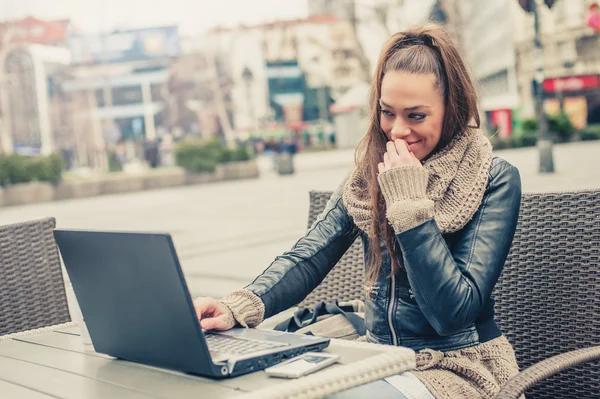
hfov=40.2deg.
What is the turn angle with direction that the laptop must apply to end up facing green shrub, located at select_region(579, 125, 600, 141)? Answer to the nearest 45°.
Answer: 0° — it already faces it

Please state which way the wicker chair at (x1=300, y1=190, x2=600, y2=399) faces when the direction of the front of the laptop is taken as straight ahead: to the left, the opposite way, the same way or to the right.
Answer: the opposite way

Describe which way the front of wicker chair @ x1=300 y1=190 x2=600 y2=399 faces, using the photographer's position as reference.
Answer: facing the viewer and to the left of the viewer

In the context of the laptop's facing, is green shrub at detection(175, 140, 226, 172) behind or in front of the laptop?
in front

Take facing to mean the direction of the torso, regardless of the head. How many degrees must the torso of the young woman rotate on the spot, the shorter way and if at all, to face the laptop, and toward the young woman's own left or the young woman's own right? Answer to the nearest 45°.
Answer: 0° — they already face it

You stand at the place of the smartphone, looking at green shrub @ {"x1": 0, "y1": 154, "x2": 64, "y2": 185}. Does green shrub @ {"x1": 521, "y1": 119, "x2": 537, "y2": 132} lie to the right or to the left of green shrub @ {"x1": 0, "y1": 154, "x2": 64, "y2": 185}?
right

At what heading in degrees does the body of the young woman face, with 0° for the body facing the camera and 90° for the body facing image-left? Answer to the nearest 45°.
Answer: approximately 45°

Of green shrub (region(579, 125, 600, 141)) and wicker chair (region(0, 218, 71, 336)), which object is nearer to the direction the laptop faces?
the green shrub

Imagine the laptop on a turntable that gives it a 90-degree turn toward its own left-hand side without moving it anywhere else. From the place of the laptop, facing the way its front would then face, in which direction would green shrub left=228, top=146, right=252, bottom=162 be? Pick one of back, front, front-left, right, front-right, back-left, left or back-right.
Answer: front-right

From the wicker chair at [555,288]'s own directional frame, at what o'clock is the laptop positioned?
The laptop is roughly at 12 o'clock from the wicker chair.

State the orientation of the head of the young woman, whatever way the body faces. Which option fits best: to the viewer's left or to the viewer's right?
to the viewer's left

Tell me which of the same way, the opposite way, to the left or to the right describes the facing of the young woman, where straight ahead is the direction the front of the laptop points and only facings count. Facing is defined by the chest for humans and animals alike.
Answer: the opposite way

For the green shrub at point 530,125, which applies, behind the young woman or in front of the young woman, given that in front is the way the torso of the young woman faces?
behind

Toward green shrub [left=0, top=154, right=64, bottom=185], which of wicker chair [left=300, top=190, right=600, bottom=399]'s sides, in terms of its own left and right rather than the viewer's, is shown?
right
